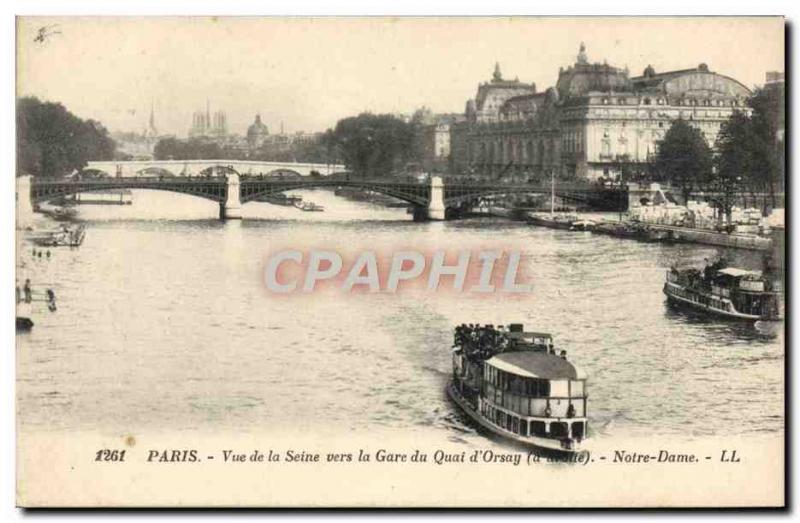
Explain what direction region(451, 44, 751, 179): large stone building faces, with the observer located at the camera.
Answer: facing the viewer and to the left of the viewer

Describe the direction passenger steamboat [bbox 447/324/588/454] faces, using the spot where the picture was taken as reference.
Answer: facing away from the viewer and to the left of the viewer

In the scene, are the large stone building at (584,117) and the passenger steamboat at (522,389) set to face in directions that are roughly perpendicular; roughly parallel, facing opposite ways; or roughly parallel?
roughly perpendicular
